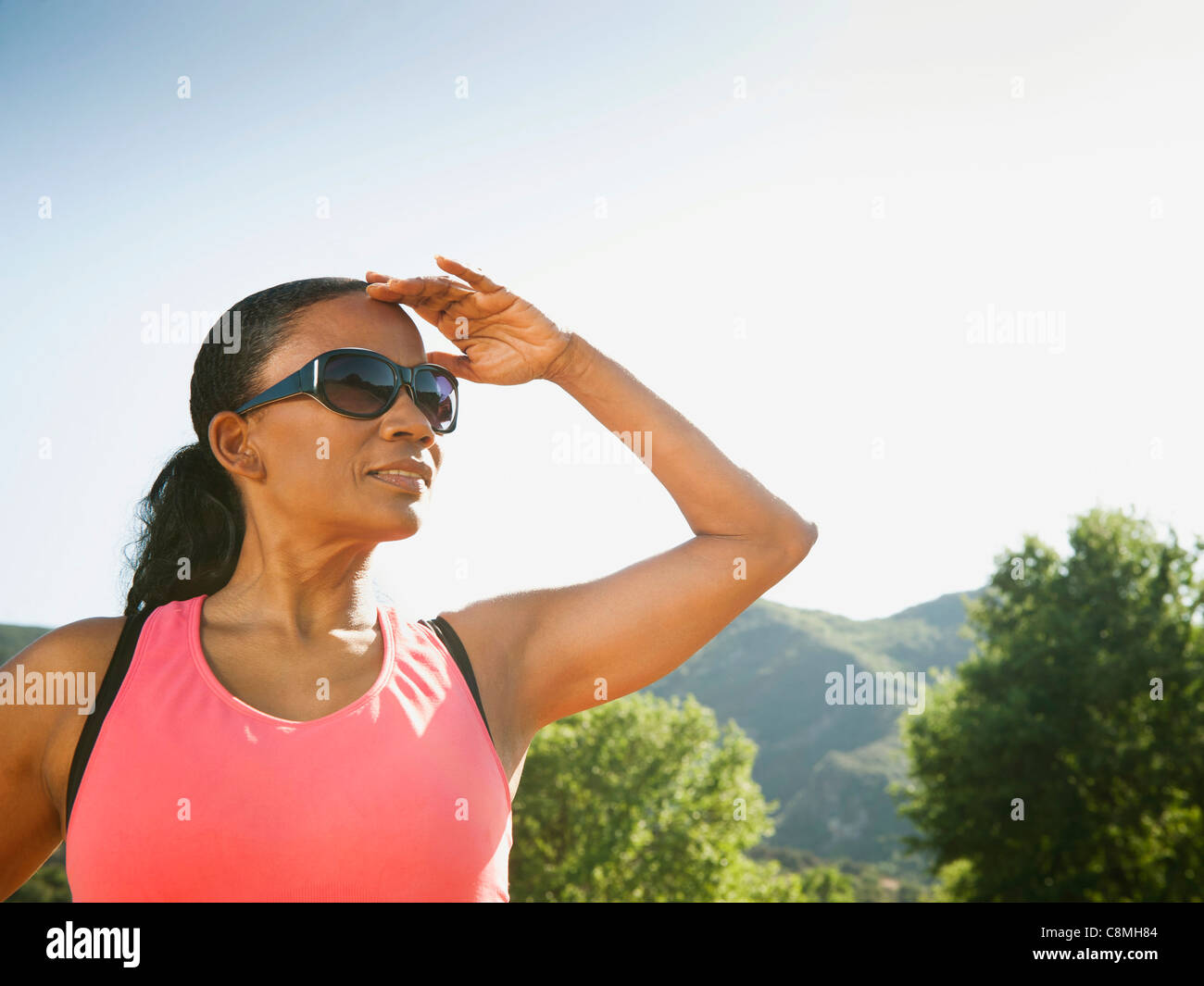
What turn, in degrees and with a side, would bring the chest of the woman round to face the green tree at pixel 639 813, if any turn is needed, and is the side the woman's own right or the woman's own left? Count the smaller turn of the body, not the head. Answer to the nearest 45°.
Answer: approximately 180°

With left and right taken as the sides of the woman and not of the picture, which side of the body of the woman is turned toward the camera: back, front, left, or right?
front

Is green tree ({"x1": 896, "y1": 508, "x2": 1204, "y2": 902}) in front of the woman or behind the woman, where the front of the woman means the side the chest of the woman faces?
behind
